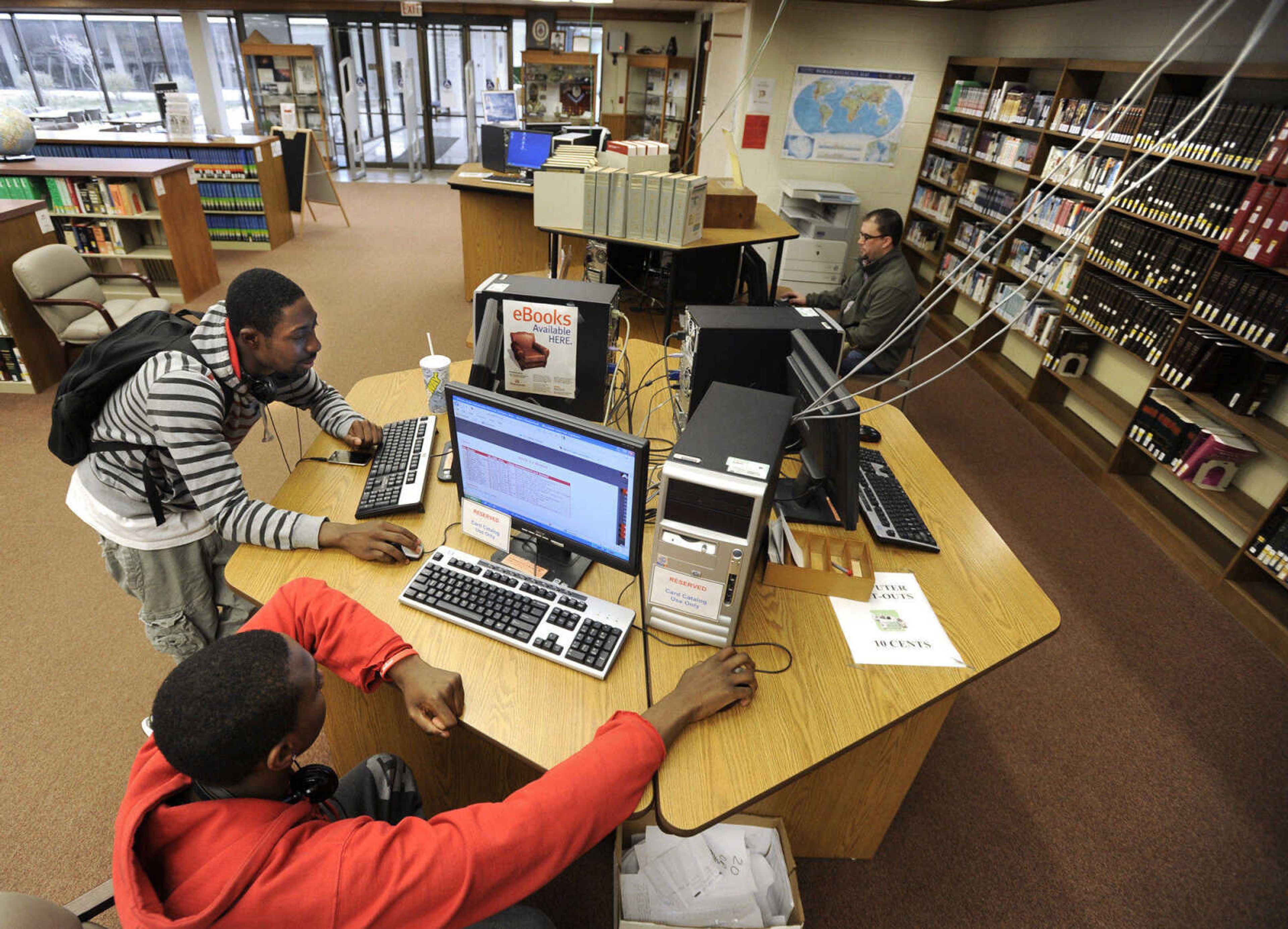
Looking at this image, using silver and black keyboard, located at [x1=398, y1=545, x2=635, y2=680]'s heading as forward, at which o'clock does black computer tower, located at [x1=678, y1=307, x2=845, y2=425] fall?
The black computer tower is roughly at 6 o'clock from the silver and black keyboard.

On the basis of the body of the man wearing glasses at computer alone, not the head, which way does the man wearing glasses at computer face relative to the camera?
to the viewer's left

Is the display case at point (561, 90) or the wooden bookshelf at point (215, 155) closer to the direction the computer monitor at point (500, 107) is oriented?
the wooden bookshelf

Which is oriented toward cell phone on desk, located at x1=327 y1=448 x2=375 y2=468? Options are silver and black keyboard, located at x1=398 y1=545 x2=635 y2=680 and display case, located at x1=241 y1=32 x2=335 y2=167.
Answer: the display case

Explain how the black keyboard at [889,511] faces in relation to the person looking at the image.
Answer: facing to the right of the viewer

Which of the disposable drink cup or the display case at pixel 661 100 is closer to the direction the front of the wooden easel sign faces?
the disposable drink cup

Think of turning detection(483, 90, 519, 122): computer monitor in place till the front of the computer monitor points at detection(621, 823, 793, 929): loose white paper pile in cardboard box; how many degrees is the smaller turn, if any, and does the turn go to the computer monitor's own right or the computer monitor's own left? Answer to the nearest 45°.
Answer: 0° — it already faces it

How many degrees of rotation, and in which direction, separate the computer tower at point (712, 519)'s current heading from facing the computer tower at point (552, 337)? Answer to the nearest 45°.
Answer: approximately 135° to its right

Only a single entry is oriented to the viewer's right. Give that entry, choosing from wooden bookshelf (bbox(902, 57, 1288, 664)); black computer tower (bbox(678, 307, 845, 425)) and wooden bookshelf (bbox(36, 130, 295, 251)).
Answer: the black computer tower

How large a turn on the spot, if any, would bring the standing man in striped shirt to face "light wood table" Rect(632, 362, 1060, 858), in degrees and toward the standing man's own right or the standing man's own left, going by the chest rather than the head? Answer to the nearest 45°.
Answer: approximately 45° to the standing man's own right

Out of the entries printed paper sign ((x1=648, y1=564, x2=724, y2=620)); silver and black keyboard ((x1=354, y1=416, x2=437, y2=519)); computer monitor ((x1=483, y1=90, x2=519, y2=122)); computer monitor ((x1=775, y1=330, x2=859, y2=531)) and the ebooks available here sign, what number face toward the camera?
3

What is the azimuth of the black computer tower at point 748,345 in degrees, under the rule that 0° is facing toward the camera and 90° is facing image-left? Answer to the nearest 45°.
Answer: approximately 270°

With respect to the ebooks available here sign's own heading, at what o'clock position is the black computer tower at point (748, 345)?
The black computer tower is roughly at 9 o'clock from the ebooks available here sign.

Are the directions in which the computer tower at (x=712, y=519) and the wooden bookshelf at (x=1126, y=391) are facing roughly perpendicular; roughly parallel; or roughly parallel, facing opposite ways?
roughly perpendicular

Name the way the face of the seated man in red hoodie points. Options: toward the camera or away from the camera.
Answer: away from the camera

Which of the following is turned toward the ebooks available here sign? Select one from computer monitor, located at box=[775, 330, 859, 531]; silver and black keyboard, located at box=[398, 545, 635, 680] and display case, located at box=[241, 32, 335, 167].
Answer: the display case
